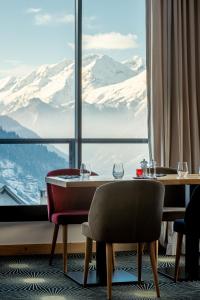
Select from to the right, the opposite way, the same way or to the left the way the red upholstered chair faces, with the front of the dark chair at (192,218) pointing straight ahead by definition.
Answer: the opposite way

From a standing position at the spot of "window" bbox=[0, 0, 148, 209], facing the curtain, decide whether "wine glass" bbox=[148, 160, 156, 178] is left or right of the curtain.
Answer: right

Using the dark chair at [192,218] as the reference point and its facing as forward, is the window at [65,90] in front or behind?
in front

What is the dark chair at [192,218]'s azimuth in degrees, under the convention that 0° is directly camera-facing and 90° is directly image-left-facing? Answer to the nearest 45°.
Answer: approximately 135°

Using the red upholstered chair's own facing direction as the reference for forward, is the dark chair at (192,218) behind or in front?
in front

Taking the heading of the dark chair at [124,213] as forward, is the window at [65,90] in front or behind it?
in front

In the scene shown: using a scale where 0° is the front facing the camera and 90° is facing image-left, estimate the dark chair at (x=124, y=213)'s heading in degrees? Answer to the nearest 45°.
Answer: approximately 135°

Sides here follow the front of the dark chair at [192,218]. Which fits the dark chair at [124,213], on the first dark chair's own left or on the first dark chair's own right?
on the first dark chair's own left

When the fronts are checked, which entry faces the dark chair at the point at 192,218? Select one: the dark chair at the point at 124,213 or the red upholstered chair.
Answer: the red upholstered chair

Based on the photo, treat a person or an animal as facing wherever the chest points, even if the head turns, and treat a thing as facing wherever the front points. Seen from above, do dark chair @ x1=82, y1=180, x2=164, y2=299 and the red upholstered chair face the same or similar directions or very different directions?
very different directions

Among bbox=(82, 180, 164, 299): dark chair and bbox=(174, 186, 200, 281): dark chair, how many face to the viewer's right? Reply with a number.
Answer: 0
